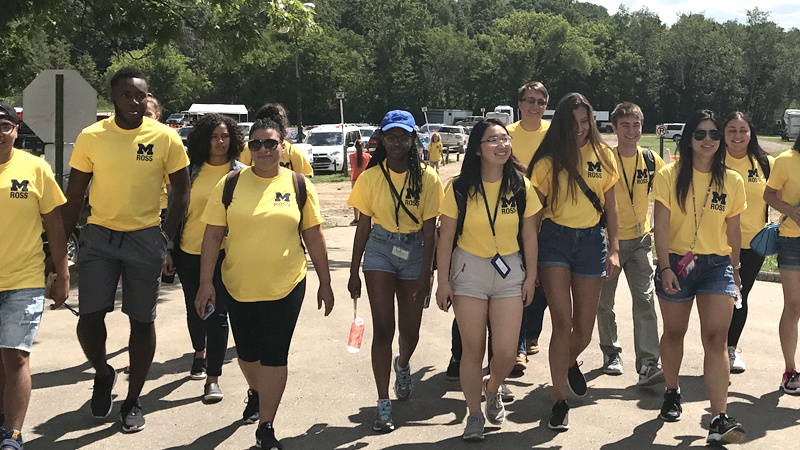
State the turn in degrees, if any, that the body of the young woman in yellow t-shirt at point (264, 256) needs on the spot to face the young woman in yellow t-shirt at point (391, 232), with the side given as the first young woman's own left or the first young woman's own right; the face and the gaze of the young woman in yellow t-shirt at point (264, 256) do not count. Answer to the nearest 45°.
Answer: approximately 135° to the first young woman's own left

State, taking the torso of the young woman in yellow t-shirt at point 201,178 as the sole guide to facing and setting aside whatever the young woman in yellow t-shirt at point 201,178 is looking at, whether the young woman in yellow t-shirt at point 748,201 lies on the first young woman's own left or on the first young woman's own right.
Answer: on the first young woman's own left

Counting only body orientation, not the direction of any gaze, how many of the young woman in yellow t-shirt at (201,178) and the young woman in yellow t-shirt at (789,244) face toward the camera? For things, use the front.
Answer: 2

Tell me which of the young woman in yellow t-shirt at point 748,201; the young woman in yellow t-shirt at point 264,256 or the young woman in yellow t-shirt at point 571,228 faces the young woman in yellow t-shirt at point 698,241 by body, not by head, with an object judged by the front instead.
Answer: the young woman in yellow t-shirt at point 748,201

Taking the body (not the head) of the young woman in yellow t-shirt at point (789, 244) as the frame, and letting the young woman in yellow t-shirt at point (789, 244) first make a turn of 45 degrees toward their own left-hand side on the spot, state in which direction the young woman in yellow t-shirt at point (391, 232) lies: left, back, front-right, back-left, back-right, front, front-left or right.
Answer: right

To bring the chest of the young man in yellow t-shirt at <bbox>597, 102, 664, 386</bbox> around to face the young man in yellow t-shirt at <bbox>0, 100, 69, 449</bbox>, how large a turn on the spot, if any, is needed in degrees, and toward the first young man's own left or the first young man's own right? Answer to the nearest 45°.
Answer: approximately 45° to the first young man's own right

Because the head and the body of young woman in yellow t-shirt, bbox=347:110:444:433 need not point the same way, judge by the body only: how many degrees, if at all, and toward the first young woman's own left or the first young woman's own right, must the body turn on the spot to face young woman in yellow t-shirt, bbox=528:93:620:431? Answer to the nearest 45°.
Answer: approximately 90° to the first young woman's own left

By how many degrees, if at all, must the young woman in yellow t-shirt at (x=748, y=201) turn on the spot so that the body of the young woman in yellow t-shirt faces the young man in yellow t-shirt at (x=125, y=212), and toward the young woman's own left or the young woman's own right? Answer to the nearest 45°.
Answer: approximately 45° to the young woman's own right

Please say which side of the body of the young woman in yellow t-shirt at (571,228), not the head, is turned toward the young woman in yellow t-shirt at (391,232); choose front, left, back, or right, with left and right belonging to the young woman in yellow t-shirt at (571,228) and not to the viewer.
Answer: right

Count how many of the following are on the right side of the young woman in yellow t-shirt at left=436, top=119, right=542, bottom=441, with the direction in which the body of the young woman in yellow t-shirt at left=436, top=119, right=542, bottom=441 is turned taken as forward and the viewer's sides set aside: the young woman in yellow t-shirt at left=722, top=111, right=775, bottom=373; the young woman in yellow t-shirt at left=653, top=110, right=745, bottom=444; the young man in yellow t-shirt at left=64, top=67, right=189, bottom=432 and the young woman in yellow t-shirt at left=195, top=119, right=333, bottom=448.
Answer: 2

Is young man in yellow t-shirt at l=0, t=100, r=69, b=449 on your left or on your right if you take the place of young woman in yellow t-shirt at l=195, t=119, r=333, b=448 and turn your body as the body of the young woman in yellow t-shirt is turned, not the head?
on your right

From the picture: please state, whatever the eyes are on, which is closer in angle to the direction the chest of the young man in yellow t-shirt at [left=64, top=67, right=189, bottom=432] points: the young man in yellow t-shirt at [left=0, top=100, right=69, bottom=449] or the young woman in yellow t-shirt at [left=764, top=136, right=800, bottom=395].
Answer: the young man in yellow t-shirt

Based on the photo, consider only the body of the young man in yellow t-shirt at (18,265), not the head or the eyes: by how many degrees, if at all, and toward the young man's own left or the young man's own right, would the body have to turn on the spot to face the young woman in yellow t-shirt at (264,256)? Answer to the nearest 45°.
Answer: approximately 90° to the young man's own left
